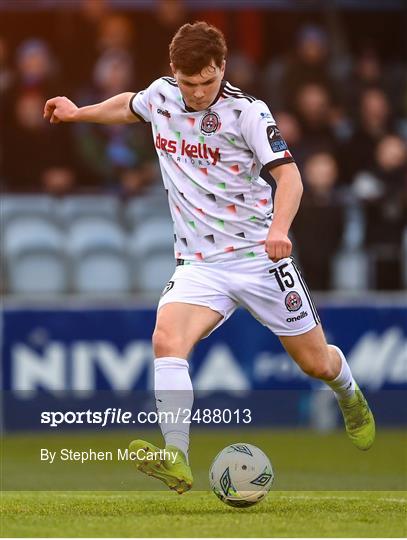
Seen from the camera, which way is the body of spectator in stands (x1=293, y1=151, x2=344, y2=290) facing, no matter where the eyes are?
toward the camera

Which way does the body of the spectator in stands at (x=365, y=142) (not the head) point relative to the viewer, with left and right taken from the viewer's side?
facing the viewer

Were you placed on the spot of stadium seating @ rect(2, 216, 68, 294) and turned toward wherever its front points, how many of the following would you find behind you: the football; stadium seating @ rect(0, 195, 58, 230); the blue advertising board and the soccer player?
1

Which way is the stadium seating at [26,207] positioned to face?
toward the camera

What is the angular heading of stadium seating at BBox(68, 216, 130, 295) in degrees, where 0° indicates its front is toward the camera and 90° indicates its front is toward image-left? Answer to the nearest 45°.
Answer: approximately 0°

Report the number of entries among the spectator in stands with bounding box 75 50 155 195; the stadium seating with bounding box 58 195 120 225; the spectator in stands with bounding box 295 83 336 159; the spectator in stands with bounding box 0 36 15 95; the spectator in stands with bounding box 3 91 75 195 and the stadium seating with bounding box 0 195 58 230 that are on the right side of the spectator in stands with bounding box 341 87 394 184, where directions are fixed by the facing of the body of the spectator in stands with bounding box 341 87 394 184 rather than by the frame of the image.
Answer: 6

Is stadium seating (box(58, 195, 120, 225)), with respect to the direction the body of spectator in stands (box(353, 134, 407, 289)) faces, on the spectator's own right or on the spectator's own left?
on the spectator's own right

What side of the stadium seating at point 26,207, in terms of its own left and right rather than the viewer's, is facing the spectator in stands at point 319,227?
left

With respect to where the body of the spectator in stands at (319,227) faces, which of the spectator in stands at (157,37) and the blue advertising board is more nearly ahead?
the blue advertising board
